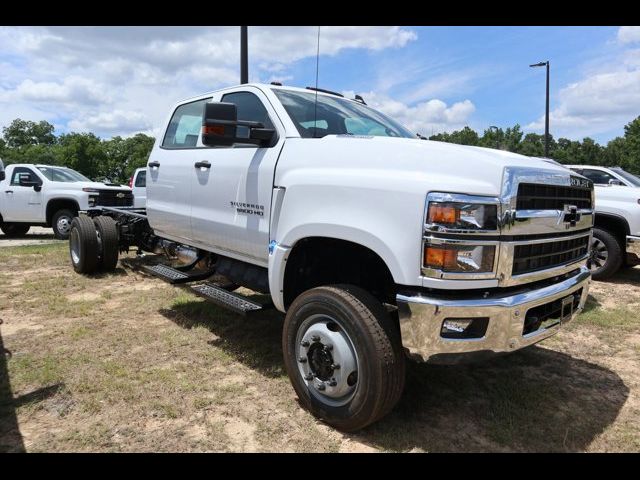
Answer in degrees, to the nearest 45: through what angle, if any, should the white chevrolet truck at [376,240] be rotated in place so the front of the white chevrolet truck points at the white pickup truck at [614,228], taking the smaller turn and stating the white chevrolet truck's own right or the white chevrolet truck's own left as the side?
approximately 90° to the white chevrolet truck's own left

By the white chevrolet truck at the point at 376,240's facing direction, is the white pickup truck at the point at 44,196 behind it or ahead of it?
behind

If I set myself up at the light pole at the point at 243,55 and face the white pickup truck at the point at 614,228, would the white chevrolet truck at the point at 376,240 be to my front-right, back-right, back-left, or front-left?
front-right

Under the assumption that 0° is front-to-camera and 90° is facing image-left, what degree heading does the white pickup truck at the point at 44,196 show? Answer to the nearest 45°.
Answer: approximately 315°

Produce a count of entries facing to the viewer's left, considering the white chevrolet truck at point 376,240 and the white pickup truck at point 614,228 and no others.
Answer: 0

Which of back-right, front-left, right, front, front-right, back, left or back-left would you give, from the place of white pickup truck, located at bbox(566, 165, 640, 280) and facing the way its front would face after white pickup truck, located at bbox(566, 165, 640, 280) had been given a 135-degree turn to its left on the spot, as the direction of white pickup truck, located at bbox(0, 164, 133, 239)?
left

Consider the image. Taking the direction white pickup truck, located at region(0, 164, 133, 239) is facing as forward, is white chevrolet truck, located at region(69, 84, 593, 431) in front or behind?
in front

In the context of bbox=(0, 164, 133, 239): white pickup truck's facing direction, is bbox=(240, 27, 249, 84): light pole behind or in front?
in front

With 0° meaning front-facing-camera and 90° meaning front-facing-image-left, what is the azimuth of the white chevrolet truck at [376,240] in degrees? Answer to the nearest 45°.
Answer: approximately 315°
